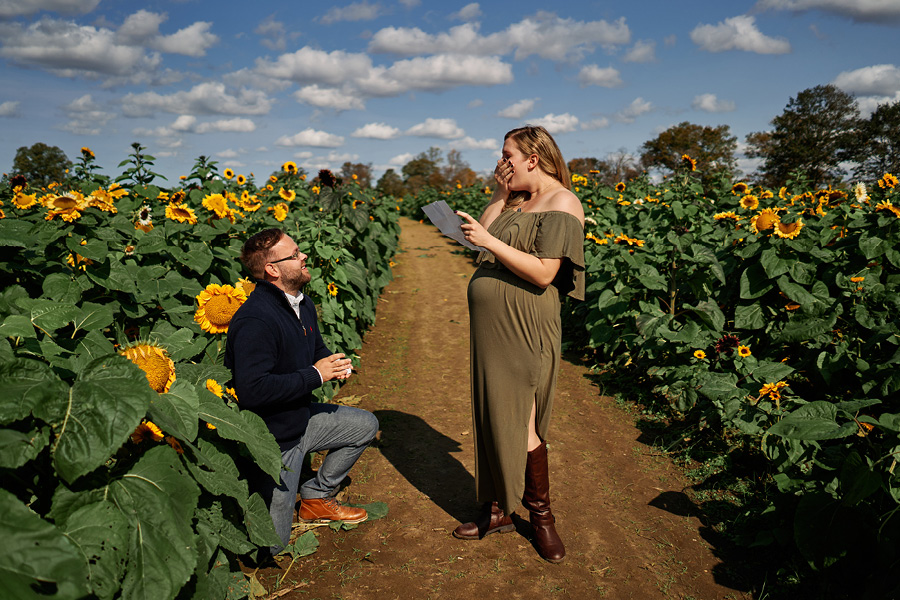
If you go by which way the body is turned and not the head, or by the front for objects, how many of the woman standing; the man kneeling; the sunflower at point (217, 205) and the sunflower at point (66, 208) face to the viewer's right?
1

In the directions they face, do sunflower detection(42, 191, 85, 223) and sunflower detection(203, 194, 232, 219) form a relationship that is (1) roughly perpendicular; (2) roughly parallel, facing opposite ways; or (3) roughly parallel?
roughly parallel

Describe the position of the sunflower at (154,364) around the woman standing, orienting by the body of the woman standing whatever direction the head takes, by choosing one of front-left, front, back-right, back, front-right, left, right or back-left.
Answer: front

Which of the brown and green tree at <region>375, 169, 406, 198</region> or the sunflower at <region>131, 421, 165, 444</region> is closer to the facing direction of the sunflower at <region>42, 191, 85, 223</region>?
the sunflower

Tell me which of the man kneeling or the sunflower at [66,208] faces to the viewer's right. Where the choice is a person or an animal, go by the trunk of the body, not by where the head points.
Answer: the man kneeling

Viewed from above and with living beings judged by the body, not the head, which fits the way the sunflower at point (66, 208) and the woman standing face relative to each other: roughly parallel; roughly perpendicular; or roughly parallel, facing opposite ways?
roughly perpendicular

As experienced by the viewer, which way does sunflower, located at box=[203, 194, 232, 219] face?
facing the viewer

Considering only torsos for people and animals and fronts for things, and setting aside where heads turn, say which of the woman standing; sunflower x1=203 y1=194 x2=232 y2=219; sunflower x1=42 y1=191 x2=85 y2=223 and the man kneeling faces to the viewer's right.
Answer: the man kneeling

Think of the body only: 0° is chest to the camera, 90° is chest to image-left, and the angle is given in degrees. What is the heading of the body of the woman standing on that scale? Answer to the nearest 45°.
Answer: approximately 45°

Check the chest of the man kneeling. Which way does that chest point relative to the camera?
to the viewer's right

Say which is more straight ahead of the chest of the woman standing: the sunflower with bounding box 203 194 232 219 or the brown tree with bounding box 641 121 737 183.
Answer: the sunflower

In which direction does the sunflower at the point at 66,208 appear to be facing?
toward the camera

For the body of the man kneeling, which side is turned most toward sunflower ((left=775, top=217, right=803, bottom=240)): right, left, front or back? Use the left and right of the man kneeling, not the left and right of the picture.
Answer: front

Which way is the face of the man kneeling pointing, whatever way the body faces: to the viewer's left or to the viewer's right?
to the viewer's right
